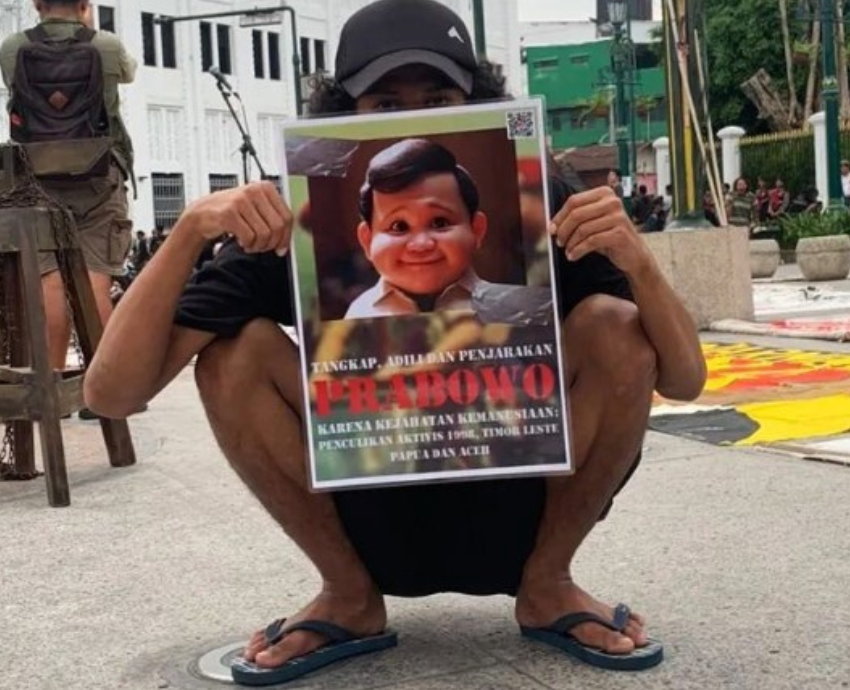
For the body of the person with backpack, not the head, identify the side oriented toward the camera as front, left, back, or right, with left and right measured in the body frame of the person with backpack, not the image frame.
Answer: back

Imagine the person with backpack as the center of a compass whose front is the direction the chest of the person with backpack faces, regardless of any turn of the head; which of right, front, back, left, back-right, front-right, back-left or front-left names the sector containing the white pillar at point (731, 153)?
front-right

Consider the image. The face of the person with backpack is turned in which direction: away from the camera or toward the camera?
away from the camera

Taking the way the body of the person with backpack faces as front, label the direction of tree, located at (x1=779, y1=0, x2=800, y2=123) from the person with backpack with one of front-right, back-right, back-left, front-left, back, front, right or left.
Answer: front-right

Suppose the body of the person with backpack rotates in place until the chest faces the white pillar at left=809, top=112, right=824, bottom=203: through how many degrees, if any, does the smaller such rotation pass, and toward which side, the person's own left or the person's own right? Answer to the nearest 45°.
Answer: approximately 45° to the person's own right

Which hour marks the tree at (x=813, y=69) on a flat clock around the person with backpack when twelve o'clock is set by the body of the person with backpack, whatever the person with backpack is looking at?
The tree is roughly at 1 o'clock from the person with backpack.

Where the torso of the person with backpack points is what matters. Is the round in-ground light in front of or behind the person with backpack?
behind

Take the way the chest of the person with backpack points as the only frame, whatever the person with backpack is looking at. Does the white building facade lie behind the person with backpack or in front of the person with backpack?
in front

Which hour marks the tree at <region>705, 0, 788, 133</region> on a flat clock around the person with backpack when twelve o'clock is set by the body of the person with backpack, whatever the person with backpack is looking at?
The tree is roughly at 1 o'clock from the person with backpack.

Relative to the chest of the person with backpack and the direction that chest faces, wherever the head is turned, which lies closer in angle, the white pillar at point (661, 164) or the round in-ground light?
the white pillar
